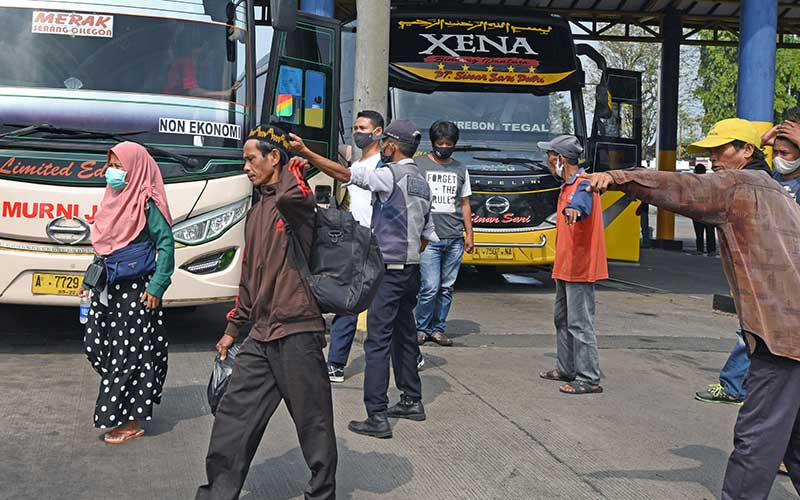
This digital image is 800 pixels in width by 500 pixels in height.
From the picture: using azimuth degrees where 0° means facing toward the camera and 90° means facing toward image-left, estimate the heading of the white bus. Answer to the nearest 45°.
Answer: approximately 0°

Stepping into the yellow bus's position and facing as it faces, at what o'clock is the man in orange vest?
The man in orange vest is roughly at 12 o'clock from the yellow bus.

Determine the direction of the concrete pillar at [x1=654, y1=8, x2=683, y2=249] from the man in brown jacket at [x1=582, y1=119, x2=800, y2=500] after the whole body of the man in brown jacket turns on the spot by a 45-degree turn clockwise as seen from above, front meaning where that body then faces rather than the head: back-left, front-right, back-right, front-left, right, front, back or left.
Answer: front

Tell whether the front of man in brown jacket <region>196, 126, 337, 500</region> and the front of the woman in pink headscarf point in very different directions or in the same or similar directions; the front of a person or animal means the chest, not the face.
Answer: same or similar directions

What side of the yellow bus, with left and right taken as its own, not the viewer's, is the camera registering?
front

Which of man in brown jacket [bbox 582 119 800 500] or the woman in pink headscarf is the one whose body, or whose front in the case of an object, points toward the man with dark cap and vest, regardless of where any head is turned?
the man in brown jacket

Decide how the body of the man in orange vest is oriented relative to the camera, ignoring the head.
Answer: to the viewer's left

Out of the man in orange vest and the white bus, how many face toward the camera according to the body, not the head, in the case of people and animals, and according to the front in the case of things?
1

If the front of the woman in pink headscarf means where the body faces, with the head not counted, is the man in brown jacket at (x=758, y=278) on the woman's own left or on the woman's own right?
on the woman's own left

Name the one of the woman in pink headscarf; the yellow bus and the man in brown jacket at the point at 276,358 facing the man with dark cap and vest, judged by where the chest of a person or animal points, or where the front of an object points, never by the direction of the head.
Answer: the yellow bus

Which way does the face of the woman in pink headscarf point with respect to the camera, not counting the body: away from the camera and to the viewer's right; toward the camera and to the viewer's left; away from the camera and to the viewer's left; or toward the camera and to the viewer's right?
toward the camera and to the viewer's left

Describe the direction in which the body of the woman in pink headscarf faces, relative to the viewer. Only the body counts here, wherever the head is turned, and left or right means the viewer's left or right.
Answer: facing the viewer and to the left of the viewer

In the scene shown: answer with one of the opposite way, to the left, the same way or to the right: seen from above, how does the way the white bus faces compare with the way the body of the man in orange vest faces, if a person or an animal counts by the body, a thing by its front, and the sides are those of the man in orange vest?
to the left

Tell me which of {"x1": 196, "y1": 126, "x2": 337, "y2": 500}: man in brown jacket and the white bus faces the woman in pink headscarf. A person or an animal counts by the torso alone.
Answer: the white bus
